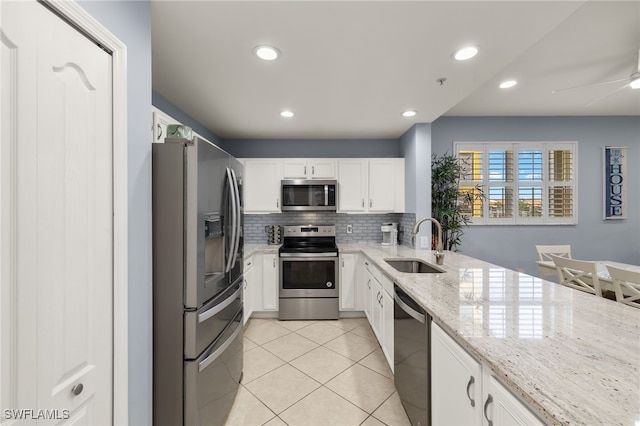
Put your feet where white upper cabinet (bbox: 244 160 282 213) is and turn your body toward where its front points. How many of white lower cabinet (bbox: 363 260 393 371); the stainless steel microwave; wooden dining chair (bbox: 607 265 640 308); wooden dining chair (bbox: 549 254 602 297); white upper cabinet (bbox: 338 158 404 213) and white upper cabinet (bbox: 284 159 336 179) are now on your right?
0

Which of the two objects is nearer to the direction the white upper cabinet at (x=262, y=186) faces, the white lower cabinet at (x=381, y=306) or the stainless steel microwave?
the white lower cabinet

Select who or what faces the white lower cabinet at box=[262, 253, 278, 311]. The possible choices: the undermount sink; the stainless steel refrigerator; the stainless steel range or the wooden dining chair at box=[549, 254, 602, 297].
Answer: the undermount sink

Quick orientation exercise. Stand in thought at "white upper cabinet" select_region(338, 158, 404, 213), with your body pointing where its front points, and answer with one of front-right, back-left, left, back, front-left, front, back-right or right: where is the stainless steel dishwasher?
front

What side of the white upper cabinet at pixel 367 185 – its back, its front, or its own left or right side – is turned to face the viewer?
front

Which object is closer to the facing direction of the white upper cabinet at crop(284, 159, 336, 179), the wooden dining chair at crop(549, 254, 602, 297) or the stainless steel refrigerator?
the stainless steel refrigerator

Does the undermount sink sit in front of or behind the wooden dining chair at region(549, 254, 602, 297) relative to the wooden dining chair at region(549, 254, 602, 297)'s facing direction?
behind

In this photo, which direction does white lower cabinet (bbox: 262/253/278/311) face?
toward the camera

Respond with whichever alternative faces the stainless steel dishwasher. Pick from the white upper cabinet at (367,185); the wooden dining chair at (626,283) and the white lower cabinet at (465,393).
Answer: the white upper cabinet

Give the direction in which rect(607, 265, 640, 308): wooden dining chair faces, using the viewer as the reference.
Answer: facing away from the viewer and to the right of the viewer

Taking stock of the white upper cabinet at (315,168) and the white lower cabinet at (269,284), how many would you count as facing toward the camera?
2

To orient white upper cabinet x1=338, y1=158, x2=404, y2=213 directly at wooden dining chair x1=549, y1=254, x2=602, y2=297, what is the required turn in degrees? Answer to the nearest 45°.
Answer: approximately 45° to its left

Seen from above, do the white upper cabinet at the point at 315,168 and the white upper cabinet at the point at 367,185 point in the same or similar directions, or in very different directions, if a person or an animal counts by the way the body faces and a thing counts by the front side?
same or similar directions

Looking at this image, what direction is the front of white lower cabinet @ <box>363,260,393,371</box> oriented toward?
to the viewer's left

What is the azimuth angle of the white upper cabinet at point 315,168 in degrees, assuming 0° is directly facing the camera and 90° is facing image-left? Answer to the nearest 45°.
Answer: approximately 0°

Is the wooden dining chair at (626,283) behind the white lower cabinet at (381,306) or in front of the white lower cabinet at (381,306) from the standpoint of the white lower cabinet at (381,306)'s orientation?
behind

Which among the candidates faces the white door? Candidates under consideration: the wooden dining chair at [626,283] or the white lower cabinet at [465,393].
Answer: the white lower cabinet

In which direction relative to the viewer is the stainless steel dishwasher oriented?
to the viewer's left
